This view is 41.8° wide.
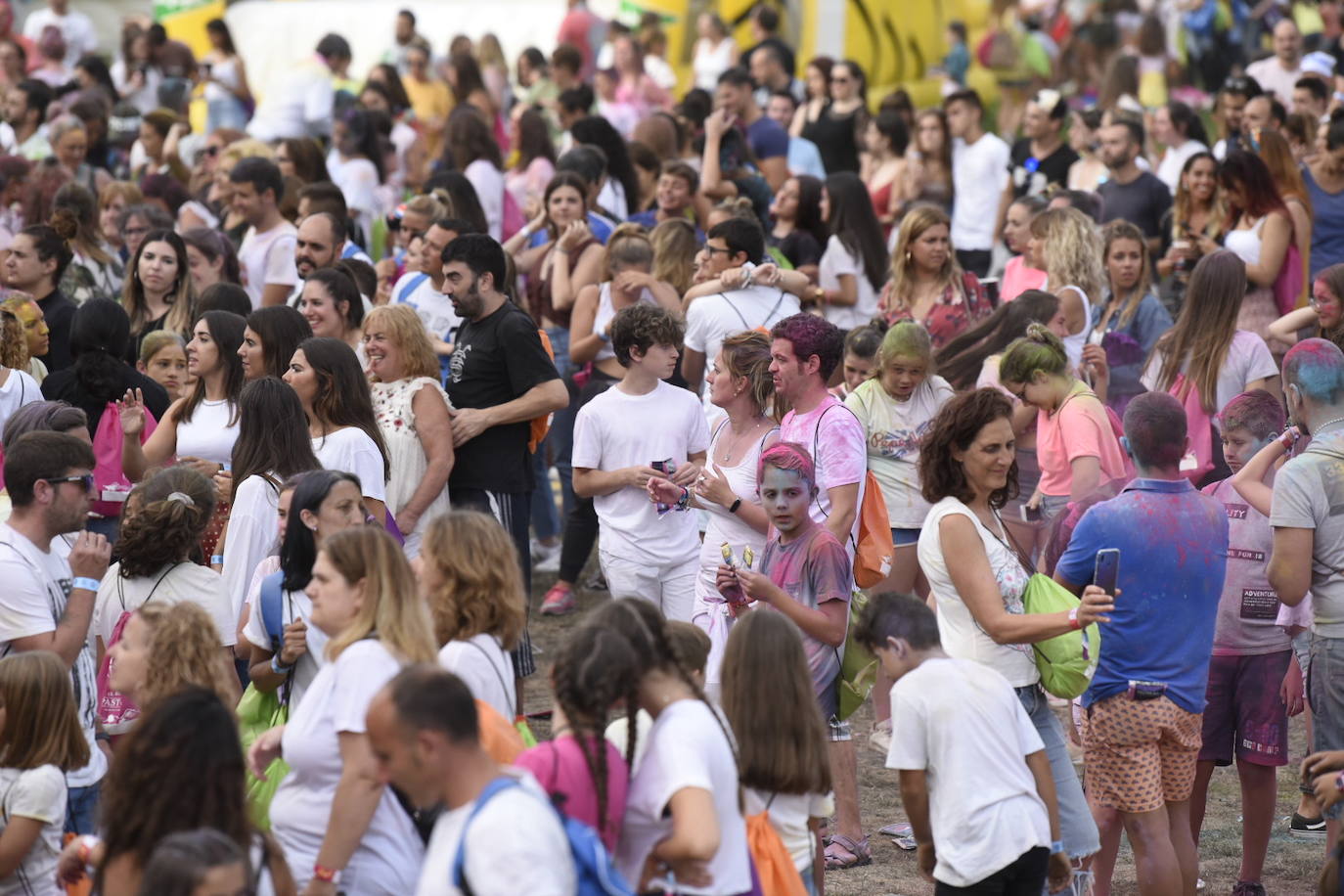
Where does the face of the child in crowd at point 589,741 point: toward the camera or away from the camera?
away from the camera

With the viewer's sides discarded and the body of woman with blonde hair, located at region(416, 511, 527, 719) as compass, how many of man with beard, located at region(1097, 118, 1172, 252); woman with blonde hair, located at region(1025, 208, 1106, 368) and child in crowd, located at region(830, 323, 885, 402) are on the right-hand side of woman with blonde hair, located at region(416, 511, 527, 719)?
3

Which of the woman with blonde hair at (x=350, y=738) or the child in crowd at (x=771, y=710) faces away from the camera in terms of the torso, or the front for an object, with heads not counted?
the child in crowd

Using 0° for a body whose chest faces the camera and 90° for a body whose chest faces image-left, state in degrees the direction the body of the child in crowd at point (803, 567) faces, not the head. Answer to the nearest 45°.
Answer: approximately 45°

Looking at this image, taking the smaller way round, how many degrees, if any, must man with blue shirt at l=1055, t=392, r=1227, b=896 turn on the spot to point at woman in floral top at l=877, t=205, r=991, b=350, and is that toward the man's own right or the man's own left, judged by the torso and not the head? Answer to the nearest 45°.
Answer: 0° — they already face them

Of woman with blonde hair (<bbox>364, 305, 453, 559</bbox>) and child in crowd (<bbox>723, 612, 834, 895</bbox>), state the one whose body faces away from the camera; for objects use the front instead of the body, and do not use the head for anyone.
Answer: the child in crowd

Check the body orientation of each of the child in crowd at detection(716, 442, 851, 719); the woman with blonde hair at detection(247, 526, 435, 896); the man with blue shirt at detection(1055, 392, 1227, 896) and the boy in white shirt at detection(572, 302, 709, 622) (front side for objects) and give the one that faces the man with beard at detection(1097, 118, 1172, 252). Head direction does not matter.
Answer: the man with blue shirt

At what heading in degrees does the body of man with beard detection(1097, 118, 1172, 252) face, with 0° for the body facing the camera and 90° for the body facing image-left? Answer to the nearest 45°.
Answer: approximately 45°

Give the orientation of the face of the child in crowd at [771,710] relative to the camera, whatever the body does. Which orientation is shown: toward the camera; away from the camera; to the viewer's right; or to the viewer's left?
away from the camera

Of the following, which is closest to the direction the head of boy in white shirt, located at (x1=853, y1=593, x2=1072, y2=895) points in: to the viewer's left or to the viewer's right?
to the viewer's left

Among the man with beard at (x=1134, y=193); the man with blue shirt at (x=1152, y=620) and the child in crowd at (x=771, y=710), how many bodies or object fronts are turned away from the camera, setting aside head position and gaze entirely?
2
